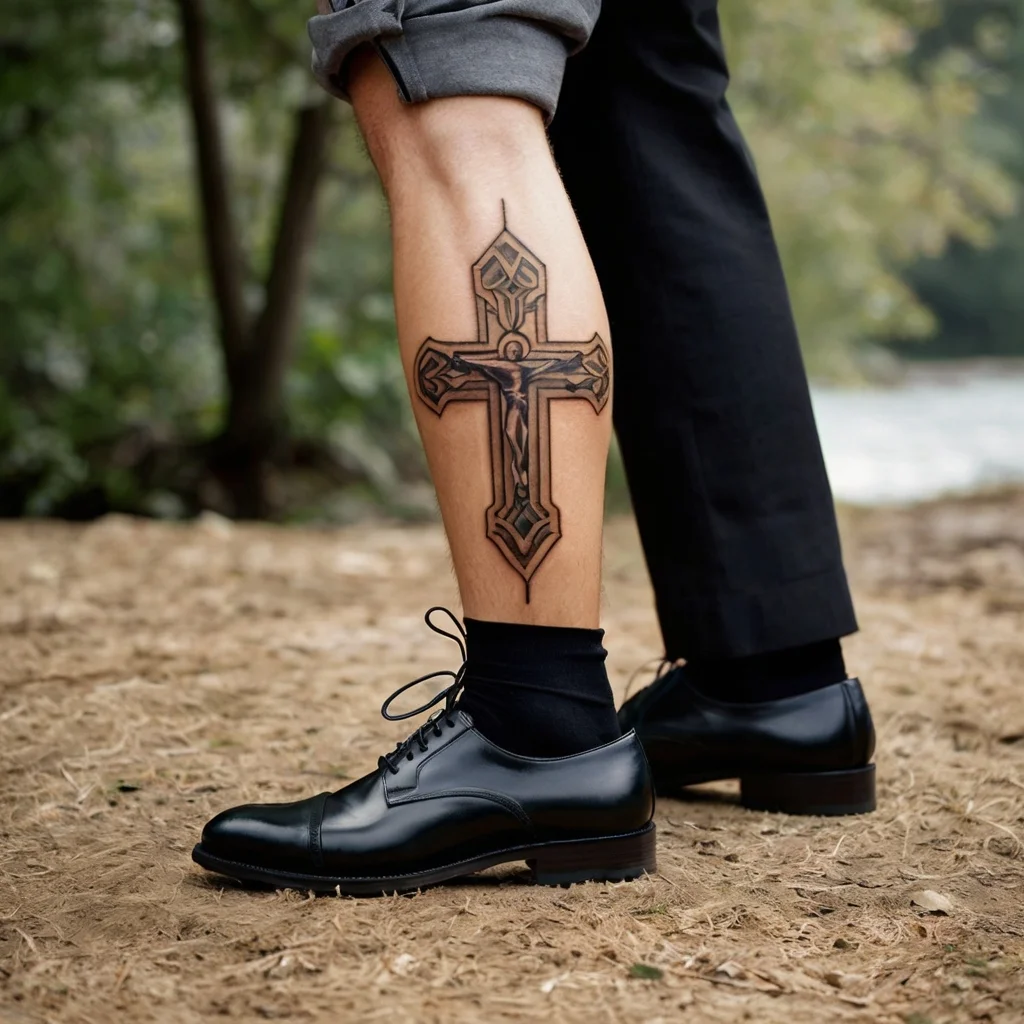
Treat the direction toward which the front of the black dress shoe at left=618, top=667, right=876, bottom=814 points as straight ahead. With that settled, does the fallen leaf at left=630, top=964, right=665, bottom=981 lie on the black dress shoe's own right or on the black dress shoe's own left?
on the black dress shoe's own left

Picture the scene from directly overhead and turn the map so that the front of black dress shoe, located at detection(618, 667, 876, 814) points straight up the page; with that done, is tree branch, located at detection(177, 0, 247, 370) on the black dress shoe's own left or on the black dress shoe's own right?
on the black dress shoe's own right

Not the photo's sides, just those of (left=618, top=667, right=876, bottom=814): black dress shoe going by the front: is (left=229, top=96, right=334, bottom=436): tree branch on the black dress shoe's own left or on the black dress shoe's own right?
on the black dress shoe's own right

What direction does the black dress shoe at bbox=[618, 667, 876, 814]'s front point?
to the viewer's left
